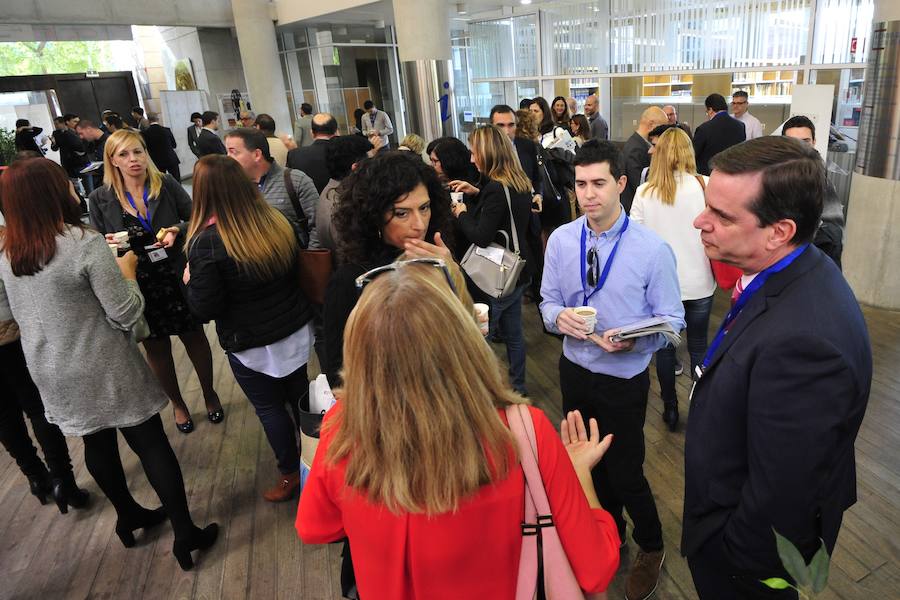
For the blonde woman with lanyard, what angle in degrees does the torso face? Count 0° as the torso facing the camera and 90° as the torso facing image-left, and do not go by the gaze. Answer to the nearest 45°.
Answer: approximately 0°

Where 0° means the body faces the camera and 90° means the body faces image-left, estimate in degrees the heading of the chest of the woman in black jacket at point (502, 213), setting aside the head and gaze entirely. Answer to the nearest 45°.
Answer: approximately 90°

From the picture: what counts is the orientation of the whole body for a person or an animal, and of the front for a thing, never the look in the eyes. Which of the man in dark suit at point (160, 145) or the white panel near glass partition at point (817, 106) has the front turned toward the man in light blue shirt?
the white panel near glass partition

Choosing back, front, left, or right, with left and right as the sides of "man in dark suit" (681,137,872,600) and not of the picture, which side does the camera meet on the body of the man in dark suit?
left

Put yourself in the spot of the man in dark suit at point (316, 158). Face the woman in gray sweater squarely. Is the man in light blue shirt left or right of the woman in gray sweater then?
left

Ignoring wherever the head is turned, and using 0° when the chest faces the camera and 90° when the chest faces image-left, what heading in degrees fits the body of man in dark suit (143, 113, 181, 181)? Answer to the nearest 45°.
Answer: approximately 180°

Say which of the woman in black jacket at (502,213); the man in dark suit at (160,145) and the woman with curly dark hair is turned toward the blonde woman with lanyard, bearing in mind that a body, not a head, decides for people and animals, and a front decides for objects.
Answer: the woman in black jacket
